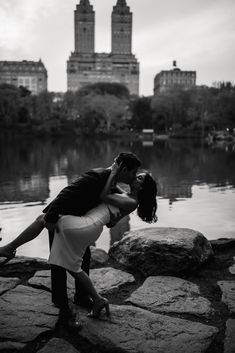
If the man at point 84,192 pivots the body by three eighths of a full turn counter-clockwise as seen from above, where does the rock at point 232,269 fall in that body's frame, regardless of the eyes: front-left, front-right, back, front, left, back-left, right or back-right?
right

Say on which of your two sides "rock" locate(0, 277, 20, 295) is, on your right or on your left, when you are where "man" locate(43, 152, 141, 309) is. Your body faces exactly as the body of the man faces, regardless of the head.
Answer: on your left

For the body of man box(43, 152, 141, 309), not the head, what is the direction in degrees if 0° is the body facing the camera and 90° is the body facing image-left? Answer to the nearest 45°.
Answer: approximately 270°

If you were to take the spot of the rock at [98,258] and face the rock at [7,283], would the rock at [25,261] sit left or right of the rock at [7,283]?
right

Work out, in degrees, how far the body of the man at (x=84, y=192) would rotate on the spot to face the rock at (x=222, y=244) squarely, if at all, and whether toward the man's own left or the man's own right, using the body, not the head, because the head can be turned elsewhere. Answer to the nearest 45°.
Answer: approximately 45° to the man's own left

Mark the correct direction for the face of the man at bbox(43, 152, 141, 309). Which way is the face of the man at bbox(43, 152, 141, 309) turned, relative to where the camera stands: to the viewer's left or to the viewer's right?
to the viewer's right
